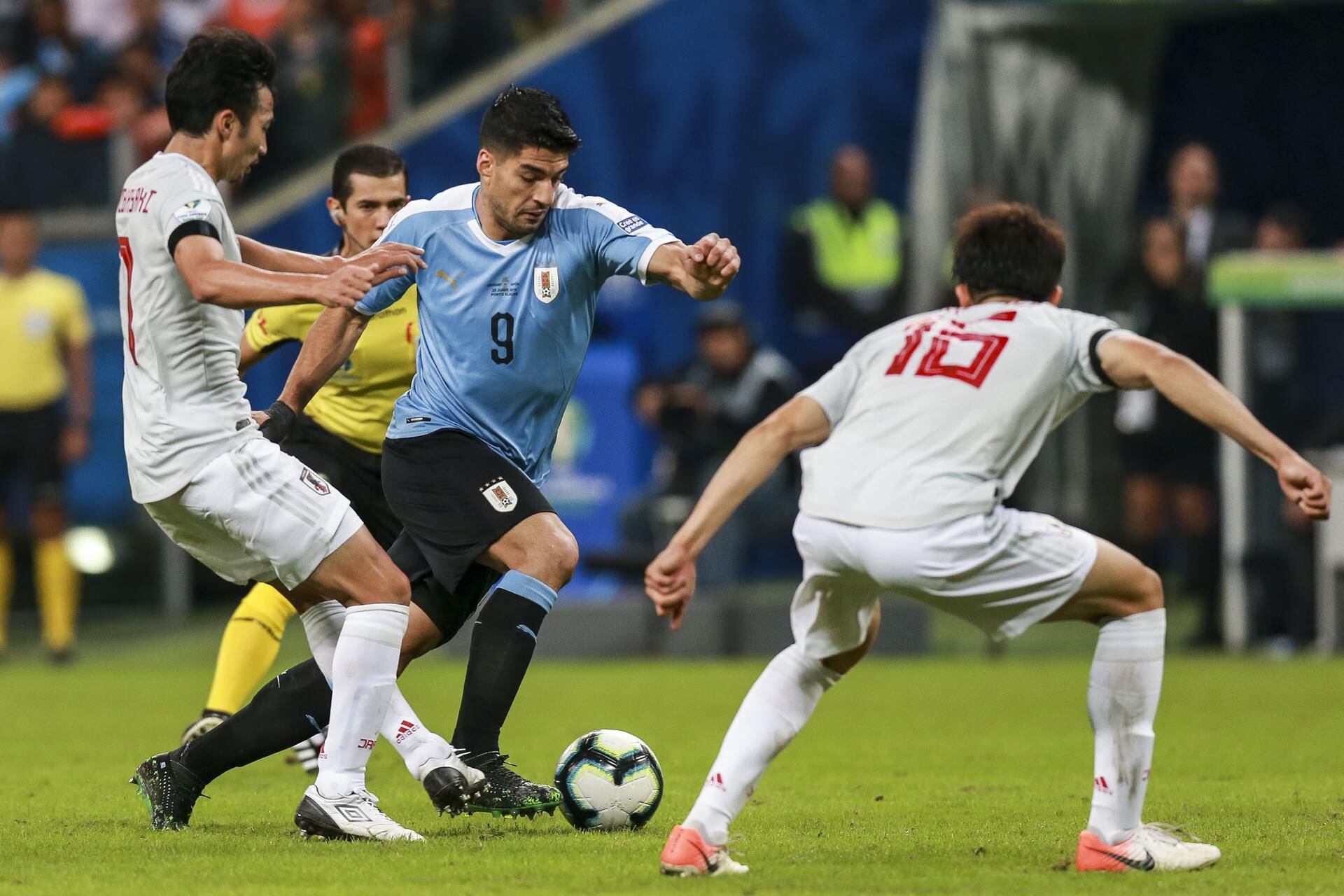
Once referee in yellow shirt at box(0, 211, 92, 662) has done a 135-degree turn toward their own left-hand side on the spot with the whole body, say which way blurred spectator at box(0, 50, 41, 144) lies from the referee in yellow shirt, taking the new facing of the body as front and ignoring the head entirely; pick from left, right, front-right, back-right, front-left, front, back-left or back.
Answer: front-left

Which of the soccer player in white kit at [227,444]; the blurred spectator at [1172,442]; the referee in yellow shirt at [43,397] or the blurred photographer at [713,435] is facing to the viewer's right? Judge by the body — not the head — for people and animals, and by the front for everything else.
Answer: the soccer player in white kit

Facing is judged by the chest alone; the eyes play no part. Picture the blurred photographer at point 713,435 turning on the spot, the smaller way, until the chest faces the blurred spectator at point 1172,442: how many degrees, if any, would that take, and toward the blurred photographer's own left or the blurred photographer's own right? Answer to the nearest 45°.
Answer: approximately 135° to the blurred photographer's own left

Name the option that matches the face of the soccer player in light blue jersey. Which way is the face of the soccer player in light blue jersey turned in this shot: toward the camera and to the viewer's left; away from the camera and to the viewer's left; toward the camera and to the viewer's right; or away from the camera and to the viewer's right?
toward the camera and to the viewer's right

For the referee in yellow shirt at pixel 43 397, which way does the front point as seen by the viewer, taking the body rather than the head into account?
toward the camera

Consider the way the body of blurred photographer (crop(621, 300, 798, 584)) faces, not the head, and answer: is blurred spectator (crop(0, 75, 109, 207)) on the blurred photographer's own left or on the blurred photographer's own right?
on the blurred photographer's own right

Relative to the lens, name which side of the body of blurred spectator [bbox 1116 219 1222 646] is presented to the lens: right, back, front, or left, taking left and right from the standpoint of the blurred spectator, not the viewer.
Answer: front

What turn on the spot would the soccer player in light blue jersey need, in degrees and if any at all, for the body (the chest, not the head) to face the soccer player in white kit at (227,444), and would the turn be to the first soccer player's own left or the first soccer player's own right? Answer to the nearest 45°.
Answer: approximately 90° to the first soccer player's own right

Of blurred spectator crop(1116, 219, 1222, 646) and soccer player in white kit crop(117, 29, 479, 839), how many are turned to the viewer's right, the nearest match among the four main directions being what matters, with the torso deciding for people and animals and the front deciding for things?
1

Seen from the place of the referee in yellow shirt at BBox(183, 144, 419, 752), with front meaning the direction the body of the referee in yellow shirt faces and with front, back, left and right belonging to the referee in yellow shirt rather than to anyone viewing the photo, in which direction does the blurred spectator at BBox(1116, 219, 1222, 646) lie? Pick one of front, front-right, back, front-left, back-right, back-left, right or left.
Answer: left

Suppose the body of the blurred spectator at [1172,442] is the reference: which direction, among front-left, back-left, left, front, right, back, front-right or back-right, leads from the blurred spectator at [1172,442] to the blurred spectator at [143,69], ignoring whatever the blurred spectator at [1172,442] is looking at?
right

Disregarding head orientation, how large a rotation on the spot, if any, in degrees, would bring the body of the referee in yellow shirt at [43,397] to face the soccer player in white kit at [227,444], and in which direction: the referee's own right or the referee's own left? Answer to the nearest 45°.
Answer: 0° — they already face them

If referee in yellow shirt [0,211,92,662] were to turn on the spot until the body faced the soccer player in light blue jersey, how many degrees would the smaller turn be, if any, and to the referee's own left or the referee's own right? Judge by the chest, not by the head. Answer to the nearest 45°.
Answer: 0° — they already face them

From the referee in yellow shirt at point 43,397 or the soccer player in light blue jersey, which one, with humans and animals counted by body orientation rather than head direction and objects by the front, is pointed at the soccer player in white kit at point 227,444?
the referee in yellow shirt

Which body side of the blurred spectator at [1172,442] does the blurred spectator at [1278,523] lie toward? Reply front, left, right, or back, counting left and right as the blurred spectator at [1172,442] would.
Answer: left

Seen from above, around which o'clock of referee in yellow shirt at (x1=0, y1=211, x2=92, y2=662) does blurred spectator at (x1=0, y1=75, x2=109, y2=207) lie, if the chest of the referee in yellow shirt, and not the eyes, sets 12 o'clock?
The blurred spectator is roughly at 6 o'clock from the referee in yellow shirt.

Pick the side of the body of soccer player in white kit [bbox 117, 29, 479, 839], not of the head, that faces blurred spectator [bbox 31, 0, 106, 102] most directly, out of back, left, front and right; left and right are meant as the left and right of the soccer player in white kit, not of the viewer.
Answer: left
